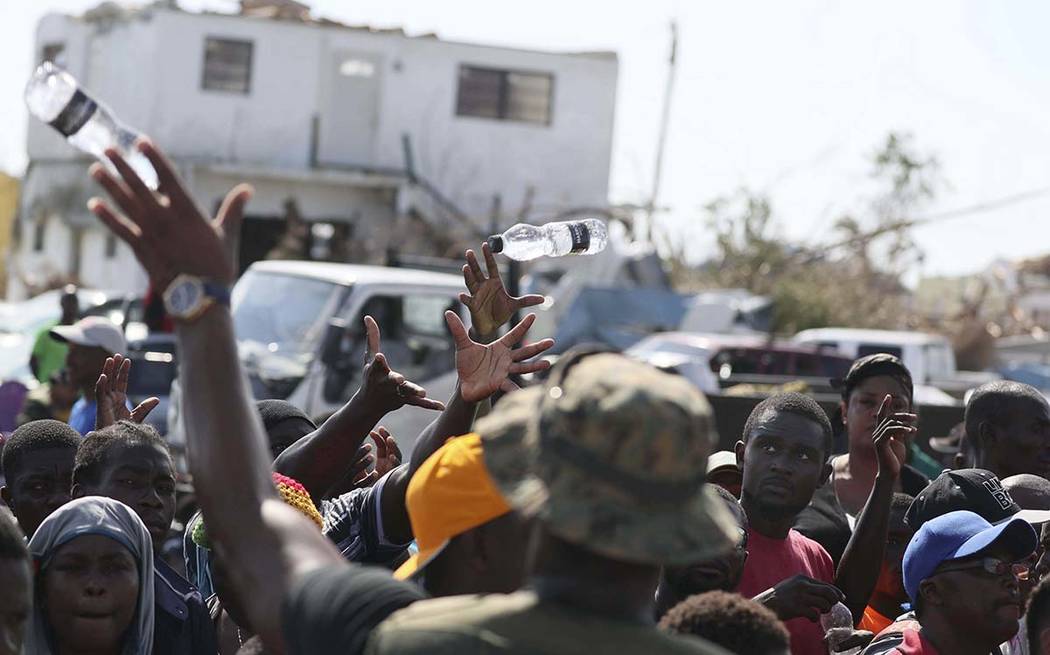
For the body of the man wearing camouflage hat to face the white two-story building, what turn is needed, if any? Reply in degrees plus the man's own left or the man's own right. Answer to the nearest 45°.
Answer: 0° — they already face it

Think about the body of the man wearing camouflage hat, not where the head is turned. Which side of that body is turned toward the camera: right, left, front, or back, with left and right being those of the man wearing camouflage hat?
back

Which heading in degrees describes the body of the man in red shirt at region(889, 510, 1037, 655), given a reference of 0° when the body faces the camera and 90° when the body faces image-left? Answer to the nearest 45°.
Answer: approximately 315°

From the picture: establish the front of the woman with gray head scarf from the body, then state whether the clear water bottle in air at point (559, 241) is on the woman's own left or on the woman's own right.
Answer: on the woman's own left

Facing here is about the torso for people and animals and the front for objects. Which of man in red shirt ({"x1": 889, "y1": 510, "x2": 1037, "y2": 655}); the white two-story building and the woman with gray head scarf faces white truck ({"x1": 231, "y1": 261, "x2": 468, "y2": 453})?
the white two-story building

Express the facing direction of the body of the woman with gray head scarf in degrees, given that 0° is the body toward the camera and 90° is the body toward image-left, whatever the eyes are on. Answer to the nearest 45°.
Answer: approximately 0°

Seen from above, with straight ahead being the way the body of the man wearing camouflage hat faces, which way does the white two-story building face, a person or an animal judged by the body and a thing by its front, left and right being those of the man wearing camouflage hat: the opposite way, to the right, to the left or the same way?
the opposite way

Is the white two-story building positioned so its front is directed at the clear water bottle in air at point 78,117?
yes

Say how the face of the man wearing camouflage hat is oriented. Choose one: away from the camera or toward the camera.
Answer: away from the camera

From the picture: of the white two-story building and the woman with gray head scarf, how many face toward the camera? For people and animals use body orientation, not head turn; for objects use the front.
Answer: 2

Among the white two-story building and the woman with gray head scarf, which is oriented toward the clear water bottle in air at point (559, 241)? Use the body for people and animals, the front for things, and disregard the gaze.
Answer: the white two-story building

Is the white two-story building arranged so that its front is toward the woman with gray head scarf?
yes
